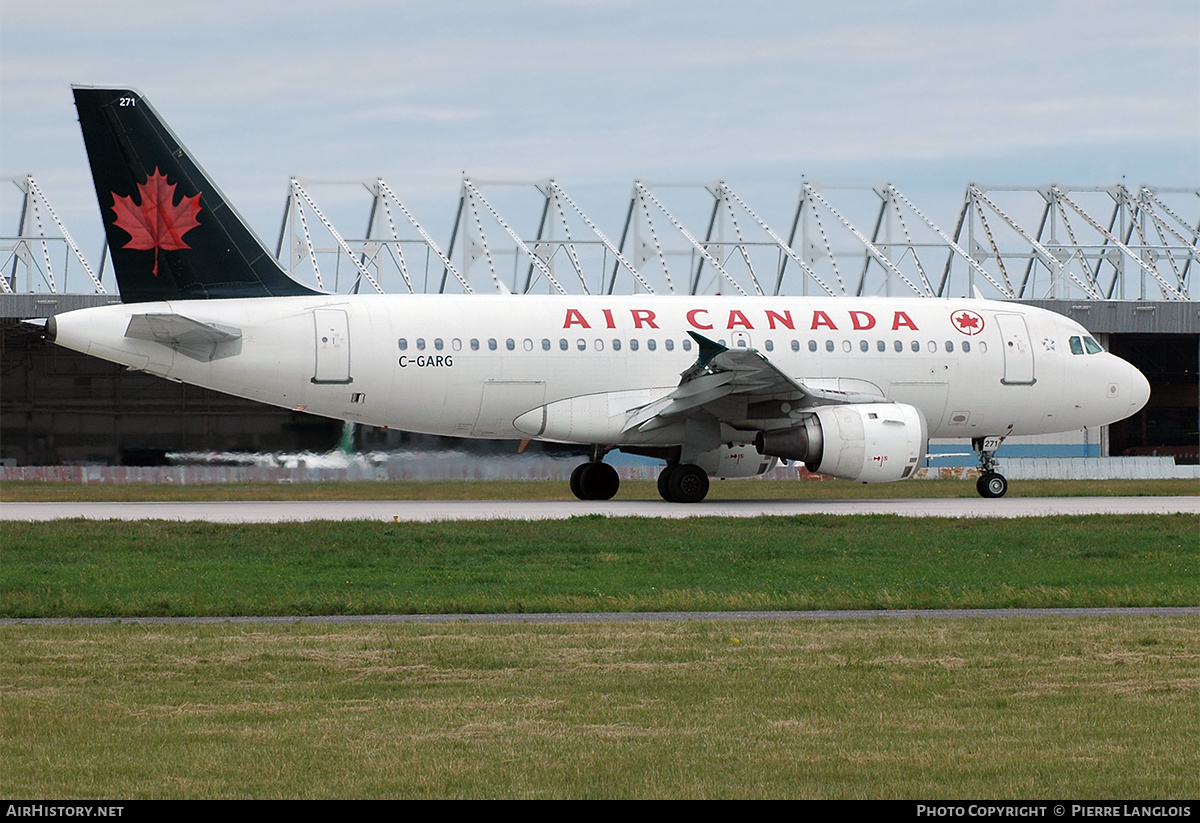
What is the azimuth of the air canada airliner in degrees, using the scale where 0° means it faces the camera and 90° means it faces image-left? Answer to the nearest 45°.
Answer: approximately 270°
